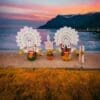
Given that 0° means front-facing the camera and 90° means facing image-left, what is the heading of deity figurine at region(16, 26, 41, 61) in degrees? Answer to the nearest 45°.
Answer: approximately 0°
